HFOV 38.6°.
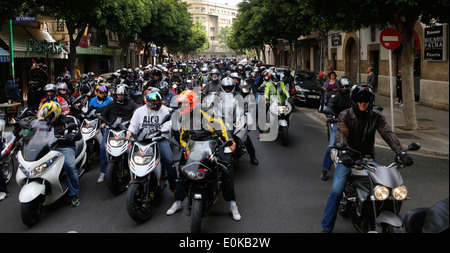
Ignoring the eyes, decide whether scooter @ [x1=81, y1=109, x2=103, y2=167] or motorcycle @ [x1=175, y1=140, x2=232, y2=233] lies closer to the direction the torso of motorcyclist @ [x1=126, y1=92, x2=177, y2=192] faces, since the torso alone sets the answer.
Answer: the motorcycle

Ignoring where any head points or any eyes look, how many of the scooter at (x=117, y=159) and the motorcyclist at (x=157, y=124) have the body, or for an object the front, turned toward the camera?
2

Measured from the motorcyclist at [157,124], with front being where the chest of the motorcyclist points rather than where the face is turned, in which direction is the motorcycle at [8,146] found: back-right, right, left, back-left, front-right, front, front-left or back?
back-right

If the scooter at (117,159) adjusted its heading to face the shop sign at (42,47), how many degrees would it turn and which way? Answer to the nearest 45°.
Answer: approximately 180°

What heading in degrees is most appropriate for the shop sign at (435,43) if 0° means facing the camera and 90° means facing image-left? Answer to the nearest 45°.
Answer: approximately 45°

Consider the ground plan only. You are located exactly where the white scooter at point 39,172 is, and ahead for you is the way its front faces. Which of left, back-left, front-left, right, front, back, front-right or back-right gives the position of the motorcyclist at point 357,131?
left

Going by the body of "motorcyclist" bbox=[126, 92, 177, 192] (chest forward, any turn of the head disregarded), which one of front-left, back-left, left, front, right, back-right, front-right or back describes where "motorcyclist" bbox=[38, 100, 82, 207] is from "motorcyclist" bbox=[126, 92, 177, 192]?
right

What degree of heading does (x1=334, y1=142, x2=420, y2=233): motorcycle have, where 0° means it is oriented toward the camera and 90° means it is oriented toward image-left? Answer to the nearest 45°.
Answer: approximately 315°
